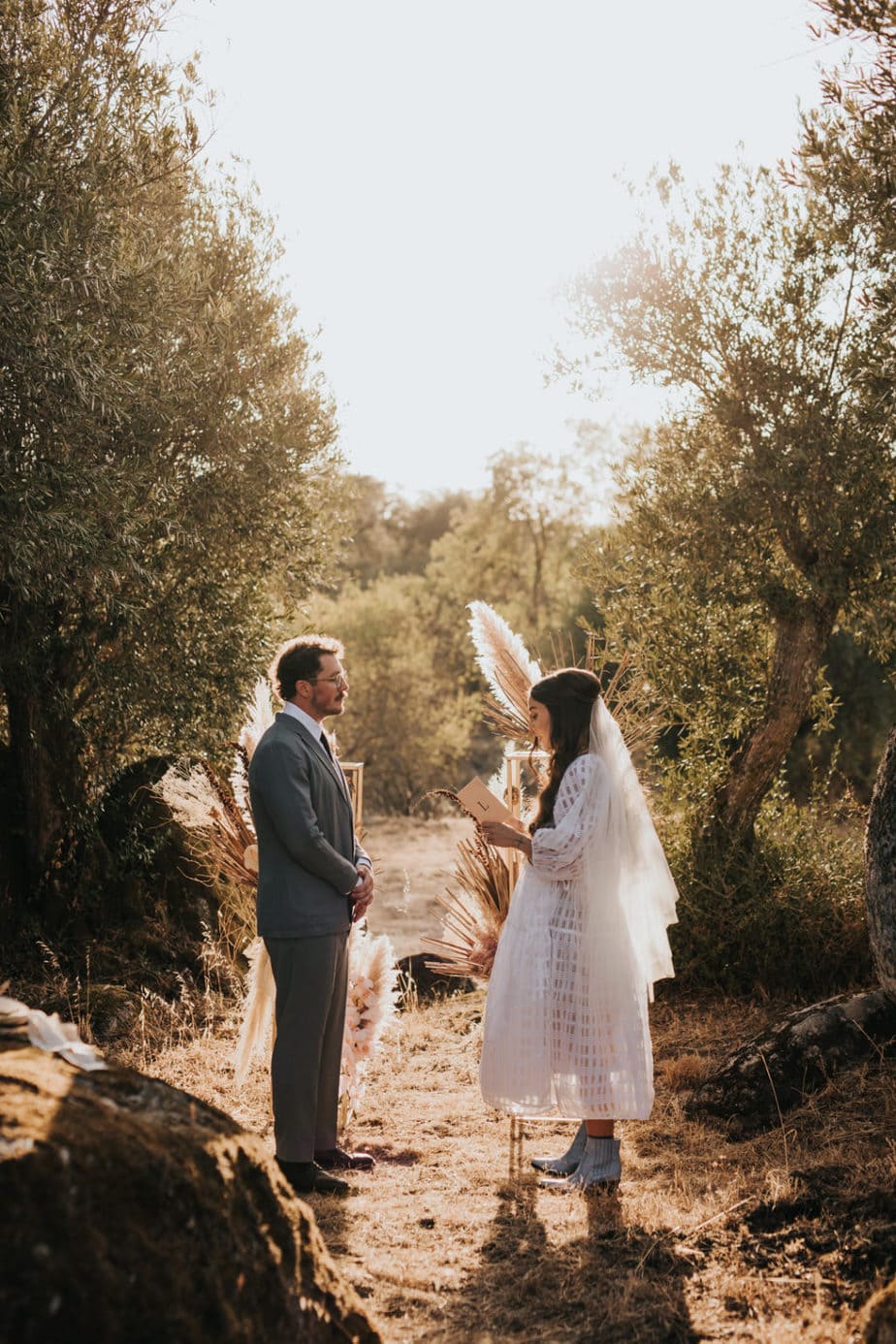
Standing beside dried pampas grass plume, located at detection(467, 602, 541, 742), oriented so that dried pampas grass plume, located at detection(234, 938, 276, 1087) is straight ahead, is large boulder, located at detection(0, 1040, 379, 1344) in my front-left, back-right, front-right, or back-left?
front-left

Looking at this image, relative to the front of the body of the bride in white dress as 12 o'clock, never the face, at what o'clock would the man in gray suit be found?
The man in gray suit is roughly at 12 o'clock from the bride in white dress.

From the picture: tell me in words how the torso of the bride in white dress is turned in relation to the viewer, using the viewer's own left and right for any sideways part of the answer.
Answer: facing to the left of the viewer

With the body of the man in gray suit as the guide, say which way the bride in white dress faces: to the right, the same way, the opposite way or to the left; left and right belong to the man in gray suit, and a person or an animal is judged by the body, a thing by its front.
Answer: the opposite way

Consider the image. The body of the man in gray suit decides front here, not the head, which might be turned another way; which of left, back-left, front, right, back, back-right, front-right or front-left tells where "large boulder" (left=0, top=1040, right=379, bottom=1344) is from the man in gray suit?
right

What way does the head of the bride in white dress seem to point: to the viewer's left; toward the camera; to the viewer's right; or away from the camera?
to the viewer's left

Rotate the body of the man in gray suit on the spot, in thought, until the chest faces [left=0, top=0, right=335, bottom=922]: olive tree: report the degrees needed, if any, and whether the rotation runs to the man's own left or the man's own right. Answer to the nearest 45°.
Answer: approximately 90° to the man's own left

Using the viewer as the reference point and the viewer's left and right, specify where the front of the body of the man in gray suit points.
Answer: facing to the right of the viewer

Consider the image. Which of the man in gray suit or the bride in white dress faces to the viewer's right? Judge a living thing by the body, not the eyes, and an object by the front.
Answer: the man in gray suit

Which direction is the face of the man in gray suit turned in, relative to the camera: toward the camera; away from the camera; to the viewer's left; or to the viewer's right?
to the viewer's right

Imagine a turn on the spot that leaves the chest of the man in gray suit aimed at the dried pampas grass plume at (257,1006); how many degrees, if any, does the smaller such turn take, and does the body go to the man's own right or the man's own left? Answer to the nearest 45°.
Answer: approximately 90° to the man's own left

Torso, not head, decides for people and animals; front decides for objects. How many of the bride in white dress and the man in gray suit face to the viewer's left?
1

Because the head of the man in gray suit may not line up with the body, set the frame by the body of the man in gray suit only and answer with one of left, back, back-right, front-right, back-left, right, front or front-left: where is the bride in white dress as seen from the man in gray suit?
front
